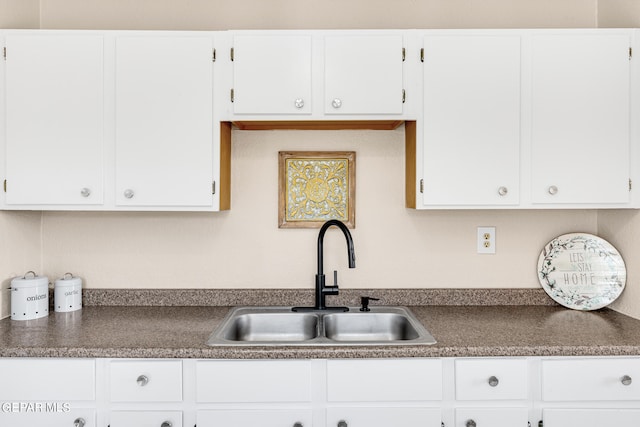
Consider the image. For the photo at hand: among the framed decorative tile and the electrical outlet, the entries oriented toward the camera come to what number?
2

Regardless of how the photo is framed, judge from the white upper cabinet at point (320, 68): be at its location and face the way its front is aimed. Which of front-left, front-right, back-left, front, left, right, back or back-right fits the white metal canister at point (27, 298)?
right

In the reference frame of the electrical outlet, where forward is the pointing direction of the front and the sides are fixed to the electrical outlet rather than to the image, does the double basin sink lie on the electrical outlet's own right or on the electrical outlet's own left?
on the electrical outlet's own right

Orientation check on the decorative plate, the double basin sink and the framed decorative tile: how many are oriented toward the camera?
3

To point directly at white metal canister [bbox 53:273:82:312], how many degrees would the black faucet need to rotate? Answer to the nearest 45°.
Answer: approximately 135° to its right

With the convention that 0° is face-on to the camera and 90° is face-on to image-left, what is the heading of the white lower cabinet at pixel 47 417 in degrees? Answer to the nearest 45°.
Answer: approximately 0°

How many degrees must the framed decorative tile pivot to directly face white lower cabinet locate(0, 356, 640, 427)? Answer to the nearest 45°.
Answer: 0° — it already faces it
